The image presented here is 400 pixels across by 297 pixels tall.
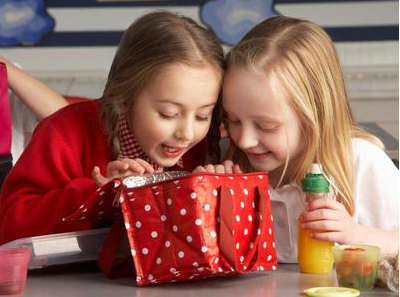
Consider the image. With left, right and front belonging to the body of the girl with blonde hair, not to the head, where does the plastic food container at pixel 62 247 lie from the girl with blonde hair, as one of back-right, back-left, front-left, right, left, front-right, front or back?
front

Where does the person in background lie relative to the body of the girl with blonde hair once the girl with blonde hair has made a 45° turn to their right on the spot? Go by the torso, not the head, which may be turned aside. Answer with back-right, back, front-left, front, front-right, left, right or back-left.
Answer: front-right

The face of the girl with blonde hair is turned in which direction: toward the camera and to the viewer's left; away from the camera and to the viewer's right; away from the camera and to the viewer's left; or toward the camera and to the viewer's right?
toward the camera and to the viewer's left

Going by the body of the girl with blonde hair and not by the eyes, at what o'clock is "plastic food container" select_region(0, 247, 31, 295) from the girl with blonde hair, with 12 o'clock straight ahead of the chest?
The plastic food container is roughly at 12 o'clock from the girl with blonde hair.

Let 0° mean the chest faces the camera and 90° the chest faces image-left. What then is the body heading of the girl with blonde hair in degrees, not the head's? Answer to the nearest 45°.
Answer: approximately 45°
